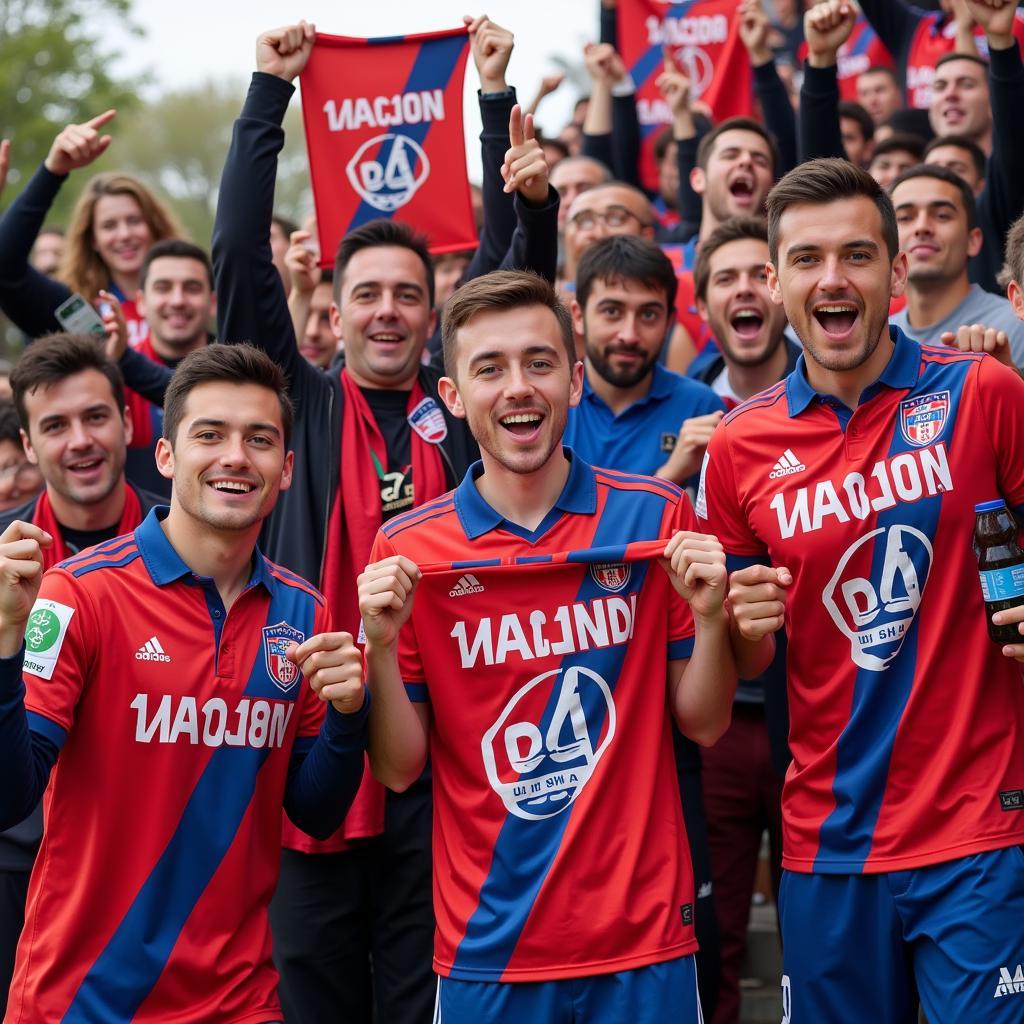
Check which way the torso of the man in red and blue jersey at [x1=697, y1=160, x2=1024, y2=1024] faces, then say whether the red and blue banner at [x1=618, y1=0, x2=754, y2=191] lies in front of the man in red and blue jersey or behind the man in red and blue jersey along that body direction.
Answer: behind

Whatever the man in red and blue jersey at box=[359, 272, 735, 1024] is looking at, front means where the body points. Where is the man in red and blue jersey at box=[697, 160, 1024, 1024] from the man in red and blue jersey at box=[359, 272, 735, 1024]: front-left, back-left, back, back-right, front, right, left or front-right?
left

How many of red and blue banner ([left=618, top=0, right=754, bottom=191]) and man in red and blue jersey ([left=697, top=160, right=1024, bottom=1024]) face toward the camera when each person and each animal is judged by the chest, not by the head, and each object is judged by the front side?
2

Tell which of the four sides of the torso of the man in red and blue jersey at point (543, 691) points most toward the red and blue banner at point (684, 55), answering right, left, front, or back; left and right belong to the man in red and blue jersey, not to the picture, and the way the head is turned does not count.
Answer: back

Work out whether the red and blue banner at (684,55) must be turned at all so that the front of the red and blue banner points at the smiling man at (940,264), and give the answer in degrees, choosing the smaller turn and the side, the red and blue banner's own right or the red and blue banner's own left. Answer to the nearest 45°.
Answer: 0° — it already faces them

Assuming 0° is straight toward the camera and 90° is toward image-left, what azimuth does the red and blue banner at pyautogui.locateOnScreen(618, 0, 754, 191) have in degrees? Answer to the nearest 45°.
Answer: approximately 0°

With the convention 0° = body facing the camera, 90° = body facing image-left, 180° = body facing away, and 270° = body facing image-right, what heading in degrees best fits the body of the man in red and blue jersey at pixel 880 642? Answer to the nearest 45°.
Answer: approximately 0°

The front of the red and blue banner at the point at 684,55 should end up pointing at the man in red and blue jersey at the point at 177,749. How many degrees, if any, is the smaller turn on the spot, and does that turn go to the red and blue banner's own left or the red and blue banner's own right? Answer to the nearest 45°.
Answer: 0° — it already faces them
